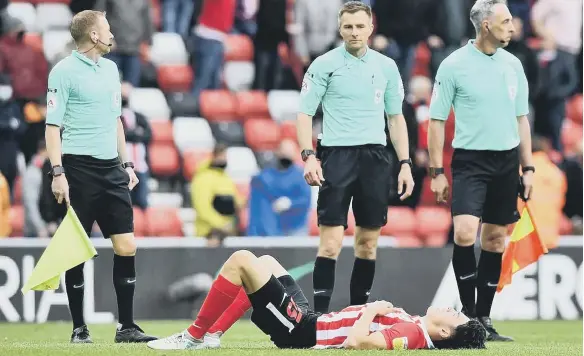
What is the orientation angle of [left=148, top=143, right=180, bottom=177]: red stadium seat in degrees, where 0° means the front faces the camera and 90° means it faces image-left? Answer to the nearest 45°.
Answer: approximately 0°

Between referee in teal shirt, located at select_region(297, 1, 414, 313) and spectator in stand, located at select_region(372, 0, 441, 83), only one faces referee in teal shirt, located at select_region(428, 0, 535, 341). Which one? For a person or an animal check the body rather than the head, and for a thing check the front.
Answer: the spectator in stand

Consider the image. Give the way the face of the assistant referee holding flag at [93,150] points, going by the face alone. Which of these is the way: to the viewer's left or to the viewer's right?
to the viewer's right

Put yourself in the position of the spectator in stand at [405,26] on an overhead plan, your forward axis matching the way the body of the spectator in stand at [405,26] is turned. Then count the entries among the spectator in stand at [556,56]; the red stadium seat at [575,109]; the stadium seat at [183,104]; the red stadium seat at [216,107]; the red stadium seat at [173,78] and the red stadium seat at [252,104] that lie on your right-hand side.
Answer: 4

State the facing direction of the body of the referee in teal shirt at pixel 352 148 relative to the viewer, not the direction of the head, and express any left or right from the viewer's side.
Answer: facing the viewer

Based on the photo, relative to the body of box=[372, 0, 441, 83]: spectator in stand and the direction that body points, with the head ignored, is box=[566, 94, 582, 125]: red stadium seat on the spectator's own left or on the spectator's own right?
on the spectator's own left

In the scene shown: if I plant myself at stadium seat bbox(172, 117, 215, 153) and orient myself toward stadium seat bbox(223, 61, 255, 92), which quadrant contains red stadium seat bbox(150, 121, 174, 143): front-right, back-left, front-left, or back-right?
back-left

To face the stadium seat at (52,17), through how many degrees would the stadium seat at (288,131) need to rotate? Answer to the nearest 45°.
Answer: approximately 90° to its right

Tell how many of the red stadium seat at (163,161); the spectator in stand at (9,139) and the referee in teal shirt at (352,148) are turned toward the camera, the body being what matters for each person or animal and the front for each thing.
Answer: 3

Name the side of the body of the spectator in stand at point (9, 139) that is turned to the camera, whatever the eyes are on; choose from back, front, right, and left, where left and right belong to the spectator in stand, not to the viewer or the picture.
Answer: front

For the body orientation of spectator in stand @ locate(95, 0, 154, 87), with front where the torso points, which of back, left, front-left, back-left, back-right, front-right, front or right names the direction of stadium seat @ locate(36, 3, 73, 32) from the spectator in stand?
back-right

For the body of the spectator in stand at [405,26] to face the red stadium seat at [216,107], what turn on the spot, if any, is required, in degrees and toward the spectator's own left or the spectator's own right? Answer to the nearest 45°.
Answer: approximately 90° to the spectator's own right

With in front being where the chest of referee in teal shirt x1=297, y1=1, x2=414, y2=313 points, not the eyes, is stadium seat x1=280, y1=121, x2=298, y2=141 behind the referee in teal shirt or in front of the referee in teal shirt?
behind
